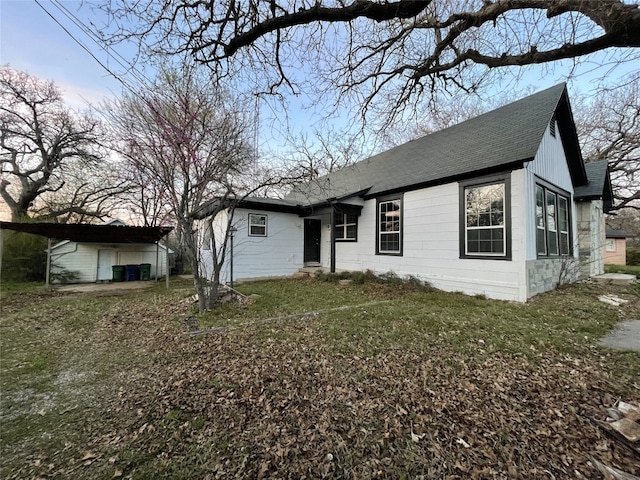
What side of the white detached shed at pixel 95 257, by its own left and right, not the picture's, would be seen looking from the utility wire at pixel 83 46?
front

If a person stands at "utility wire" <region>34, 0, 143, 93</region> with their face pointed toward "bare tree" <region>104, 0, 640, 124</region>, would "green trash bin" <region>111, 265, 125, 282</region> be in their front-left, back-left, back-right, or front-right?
back-left

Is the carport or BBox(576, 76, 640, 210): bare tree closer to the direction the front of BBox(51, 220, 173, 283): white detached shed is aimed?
the carport

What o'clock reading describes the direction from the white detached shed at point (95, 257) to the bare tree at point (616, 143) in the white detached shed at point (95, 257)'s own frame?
The bare tree is roughly at 10 o'clock from the white detached shed.

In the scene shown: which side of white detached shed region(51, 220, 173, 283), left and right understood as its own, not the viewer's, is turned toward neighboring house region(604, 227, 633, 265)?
left

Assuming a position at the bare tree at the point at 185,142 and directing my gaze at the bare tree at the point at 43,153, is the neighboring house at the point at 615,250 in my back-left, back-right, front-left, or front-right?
back-right

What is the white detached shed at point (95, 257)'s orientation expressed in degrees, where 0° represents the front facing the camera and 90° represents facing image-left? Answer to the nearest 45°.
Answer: approximately 0°
